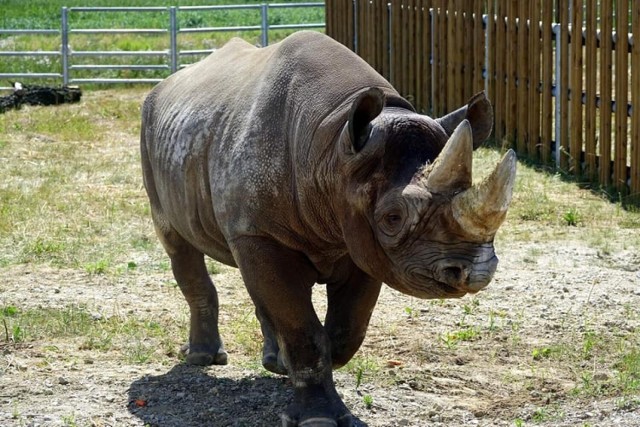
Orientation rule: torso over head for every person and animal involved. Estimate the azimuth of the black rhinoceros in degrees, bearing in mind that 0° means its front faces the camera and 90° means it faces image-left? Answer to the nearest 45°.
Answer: approximately 315°

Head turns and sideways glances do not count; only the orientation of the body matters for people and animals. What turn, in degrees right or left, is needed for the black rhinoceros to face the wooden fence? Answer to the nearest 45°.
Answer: approximately 135° to its left

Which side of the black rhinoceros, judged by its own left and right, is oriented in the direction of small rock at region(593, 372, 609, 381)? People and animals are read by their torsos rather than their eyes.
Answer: left

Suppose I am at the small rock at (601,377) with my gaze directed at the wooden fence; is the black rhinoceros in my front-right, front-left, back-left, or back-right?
back-left

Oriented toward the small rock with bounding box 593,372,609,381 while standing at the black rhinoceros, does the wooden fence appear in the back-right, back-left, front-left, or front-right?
front-left

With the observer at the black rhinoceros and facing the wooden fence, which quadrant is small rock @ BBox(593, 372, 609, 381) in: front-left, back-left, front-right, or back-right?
front-right

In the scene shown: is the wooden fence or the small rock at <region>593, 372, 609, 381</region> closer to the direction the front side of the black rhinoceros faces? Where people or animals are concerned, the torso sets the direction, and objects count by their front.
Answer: the small rock
